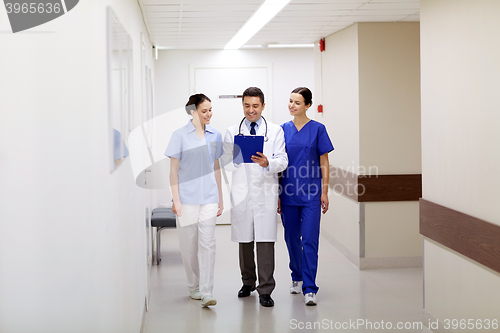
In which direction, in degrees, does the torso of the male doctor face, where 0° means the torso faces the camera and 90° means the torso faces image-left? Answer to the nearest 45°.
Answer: approximately 0°

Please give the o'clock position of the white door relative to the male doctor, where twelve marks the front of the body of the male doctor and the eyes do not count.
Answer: The white door is roughly at 6 o'clock from the male doctor.

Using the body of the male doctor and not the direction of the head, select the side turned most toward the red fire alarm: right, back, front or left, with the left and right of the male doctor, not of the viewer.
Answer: back
